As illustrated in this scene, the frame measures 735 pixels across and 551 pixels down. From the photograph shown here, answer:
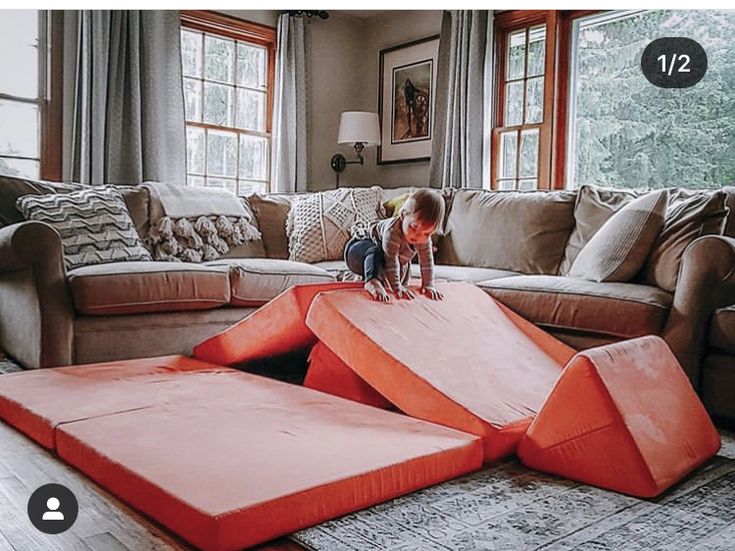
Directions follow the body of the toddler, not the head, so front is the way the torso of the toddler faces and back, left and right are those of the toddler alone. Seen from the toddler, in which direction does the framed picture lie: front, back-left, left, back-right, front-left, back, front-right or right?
back-left

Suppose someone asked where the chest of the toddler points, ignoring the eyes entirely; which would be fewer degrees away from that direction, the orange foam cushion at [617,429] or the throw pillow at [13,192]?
the orange foam cushion

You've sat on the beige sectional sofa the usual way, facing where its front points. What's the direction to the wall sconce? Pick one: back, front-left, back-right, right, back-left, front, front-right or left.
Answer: back

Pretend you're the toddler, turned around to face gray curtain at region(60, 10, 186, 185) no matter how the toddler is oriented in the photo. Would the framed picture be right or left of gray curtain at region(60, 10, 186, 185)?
right

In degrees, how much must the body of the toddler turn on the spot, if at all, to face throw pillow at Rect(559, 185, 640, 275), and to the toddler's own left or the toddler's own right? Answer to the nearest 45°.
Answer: approximately 90° to the toddler's own left

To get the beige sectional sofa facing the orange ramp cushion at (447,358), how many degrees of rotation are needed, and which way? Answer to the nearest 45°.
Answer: approximately 45° to its left

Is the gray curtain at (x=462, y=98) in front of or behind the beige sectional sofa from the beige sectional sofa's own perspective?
behind

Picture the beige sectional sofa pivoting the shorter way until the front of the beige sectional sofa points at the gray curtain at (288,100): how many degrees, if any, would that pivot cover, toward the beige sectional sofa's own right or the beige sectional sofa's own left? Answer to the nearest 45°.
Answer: approximately 180°

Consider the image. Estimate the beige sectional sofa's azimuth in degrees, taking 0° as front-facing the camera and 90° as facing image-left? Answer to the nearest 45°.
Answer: approximately 0°

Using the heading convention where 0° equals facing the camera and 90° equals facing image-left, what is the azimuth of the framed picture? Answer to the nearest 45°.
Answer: approximately 45°

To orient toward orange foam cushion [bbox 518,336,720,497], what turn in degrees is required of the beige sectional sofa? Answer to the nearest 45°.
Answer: approximately 45° to its left

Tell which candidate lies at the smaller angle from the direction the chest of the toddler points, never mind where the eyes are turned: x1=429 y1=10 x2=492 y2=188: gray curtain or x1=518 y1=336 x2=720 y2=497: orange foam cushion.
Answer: the orange foam cushion
